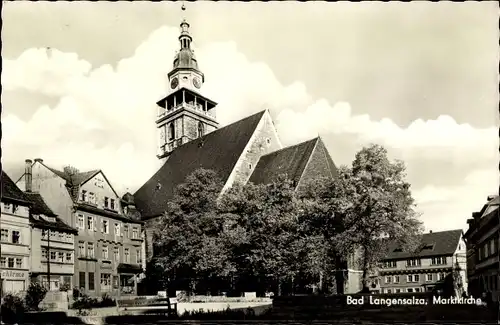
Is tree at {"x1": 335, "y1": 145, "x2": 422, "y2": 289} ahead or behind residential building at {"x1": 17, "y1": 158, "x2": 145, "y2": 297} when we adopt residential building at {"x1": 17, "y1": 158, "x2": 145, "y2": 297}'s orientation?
ahead

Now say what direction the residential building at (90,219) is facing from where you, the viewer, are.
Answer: facing the viewer and to the right of the viewer

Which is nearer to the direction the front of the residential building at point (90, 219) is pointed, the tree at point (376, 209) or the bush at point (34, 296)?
the tree

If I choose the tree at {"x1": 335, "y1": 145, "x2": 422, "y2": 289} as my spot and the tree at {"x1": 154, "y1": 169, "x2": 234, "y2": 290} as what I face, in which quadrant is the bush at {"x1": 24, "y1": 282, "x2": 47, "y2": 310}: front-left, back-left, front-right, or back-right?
front-left

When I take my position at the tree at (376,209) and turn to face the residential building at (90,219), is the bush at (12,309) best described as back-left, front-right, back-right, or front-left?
front-left

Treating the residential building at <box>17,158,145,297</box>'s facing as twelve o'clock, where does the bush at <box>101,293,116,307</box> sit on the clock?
The bush is roughly at 1 o'clock from the residential building.

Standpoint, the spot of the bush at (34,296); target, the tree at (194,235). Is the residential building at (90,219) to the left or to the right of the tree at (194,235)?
left

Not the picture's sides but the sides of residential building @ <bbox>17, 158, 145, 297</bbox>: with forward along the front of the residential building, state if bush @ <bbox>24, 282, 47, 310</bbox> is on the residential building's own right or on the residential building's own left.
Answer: on the residential building's own right

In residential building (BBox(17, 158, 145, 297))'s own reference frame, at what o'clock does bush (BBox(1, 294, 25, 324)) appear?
The bush is roughly at 2 o'clock from the residential building.
